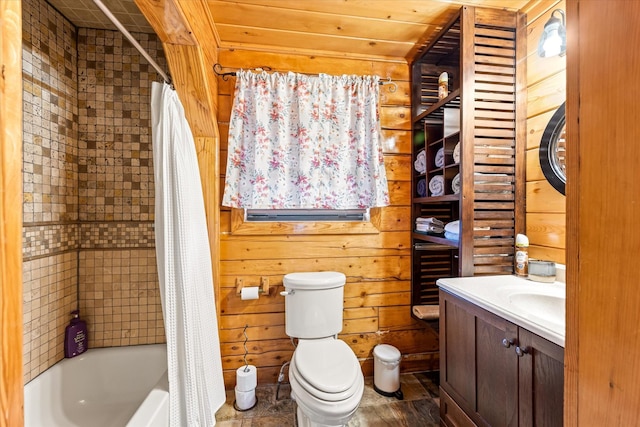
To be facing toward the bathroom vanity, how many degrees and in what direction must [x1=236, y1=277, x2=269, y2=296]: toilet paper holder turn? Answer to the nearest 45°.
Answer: approximately 45° to its left

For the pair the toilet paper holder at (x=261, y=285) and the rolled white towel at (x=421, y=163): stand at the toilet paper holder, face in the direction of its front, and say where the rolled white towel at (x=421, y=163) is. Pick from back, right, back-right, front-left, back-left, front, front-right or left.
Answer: left

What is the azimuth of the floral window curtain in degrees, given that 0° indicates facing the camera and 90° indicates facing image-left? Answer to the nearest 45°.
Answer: approximately 0°

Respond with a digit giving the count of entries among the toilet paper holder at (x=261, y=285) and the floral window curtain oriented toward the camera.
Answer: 2

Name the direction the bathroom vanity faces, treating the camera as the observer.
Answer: facing the viewer and to the left of the viewer

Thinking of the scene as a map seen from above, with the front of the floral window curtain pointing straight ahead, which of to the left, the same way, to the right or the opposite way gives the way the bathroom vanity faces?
to the right

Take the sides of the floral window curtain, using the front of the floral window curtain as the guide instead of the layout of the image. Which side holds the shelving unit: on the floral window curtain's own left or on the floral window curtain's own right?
on the floral window curtain's own left

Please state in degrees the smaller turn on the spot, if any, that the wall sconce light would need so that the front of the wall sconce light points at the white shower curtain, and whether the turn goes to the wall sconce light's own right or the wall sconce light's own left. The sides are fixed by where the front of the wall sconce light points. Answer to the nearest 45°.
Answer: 0° — it already faces it

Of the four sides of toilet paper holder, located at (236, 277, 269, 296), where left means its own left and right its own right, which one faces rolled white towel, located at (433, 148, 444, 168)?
left

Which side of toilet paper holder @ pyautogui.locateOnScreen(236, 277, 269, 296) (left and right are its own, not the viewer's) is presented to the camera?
front

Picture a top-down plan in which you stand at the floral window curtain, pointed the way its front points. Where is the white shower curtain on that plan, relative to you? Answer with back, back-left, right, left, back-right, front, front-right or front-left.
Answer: front-right
